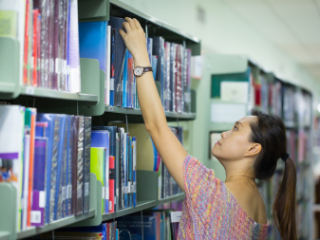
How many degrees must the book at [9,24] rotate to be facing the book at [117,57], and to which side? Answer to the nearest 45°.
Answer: approximately 135° to its left

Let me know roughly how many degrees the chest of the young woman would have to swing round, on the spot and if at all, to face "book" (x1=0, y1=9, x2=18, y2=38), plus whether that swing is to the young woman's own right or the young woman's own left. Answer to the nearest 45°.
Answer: approximately 90° to the young woman's own left

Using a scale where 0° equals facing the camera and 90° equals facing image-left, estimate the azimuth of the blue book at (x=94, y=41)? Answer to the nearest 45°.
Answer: approximately 0°

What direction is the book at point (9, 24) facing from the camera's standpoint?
toward the camera

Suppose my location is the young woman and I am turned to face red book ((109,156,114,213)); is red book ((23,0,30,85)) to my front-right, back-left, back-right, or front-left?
front-left

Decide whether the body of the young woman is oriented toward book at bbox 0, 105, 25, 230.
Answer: no

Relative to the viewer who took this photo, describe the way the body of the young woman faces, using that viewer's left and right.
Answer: facing away from the viewer and to the left of the viewer

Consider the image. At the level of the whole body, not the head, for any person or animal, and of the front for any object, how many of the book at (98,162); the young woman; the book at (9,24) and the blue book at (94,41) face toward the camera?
3

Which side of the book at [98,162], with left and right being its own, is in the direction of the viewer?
front

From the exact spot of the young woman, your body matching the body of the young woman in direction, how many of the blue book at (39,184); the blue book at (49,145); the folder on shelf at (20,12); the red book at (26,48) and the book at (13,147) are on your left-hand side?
5

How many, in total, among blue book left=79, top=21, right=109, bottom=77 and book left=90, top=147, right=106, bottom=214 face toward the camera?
2

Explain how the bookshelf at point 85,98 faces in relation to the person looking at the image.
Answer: facing the viewer and to the right of the viewer

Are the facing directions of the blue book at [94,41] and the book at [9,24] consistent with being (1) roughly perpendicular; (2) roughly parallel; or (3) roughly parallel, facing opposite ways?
roughly parallel

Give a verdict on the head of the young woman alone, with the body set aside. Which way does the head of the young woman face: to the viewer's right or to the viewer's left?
to the viewer's left
